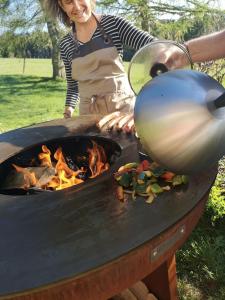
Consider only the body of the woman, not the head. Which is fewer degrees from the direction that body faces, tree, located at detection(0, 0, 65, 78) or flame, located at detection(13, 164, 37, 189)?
the flame

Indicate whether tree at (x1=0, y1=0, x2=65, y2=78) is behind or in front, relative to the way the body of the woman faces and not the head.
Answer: behind

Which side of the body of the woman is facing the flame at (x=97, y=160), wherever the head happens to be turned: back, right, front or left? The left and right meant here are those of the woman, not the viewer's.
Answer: front

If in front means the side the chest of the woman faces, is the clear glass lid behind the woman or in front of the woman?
in front

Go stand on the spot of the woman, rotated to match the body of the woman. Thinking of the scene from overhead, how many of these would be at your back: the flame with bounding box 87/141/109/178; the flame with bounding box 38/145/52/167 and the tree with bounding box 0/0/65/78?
1

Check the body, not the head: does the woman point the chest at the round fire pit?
yes

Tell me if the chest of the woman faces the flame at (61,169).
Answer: yes

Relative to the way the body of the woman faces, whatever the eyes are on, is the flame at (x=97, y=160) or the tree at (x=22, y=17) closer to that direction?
the flame

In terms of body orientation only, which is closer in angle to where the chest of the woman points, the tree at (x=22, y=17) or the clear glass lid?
the clear glass lid

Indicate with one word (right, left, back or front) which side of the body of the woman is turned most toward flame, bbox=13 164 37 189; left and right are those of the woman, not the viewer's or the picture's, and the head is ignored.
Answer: front

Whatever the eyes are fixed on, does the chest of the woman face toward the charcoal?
yes

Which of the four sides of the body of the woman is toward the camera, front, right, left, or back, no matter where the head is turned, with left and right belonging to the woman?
front
